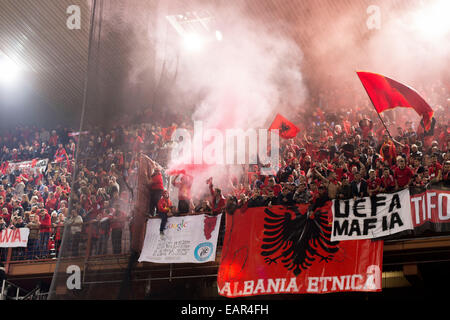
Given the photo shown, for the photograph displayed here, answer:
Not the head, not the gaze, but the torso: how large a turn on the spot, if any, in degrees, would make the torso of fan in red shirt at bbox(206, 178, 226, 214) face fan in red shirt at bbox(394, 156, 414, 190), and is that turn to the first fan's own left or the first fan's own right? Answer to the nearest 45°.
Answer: approximately 90° to the first fan's own left

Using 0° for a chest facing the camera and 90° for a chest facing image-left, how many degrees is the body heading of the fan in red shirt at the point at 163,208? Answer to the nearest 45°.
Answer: approximately 315°

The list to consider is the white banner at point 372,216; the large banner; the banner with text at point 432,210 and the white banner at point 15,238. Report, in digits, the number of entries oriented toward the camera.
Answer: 4

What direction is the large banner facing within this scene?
toward the camera

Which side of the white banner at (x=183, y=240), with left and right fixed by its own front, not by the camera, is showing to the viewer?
front

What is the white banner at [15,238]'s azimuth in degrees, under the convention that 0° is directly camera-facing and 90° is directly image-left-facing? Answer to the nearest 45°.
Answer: approximately 0°

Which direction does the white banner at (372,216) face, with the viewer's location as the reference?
facing the viewer

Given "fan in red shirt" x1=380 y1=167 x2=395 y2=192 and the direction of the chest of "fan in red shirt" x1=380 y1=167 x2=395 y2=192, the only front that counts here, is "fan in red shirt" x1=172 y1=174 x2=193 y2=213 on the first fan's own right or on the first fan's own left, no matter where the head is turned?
on the first fan's own right
